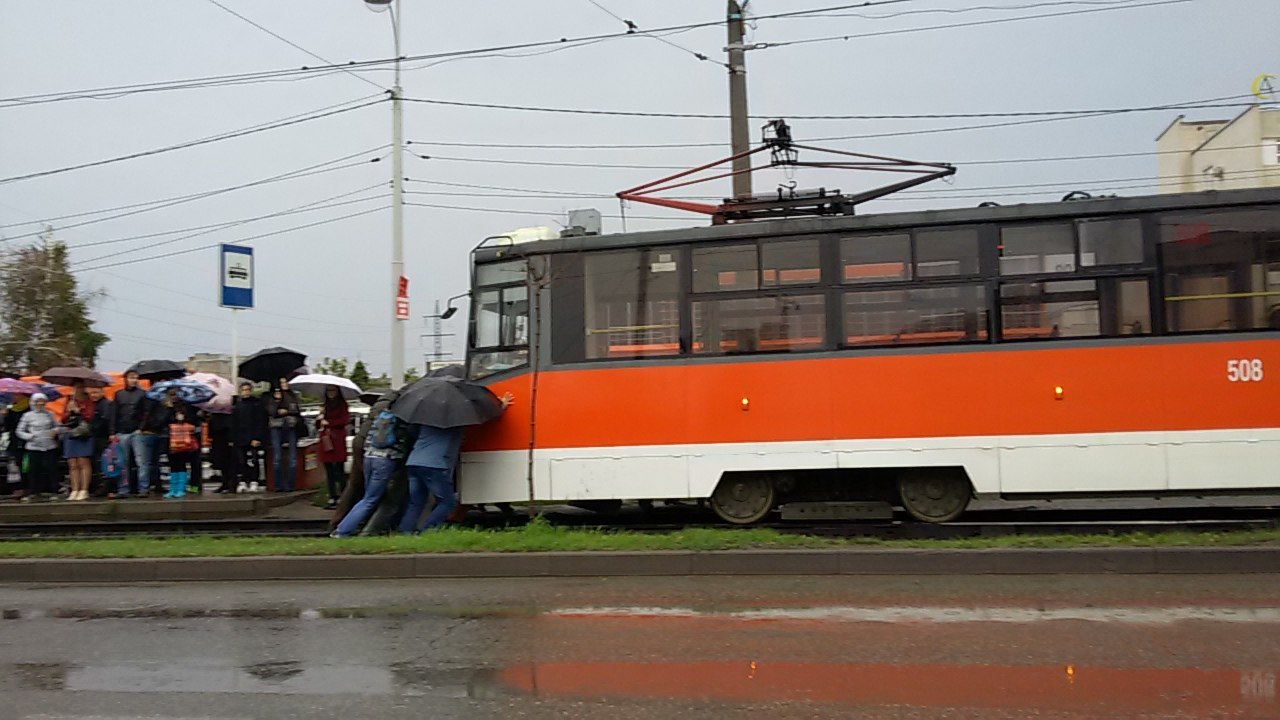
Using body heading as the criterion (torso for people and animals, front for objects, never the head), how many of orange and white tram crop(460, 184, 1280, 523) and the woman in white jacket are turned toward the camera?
1

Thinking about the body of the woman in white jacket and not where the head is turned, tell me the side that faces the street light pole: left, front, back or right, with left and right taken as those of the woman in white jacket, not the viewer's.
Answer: left

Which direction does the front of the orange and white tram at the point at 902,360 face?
to the viewer's left

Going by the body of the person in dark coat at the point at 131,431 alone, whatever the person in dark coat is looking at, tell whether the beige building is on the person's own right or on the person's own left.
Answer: on the person's own left

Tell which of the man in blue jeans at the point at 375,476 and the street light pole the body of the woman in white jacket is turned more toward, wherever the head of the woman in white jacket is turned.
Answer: the man in blue jeans

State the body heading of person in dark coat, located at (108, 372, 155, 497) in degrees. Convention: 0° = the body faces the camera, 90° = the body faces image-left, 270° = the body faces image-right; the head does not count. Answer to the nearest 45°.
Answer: approximately 315°

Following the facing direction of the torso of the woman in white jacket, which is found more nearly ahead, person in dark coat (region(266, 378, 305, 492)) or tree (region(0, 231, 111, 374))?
the person in dark coat

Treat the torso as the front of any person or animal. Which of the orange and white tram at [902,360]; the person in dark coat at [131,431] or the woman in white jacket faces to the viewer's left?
the orange and white tram
